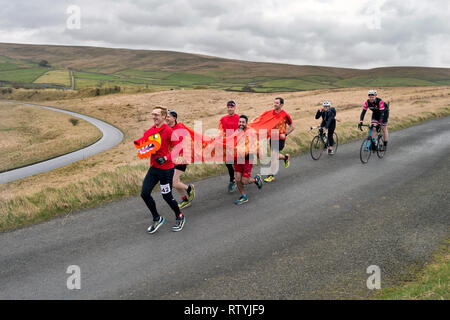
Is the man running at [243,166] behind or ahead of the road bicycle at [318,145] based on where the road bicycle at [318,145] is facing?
ahead

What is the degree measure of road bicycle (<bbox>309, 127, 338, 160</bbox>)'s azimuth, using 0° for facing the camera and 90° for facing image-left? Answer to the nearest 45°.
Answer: approximately 45°

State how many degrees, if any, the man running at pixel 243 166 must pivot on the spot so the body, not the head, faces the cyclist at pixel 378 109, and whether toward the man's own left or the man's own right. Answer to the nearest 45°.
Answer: approximately 180°

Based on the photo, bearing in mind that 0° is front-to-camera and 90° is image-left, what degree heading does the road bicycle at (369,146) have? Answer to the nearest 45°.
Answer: approximately 45°

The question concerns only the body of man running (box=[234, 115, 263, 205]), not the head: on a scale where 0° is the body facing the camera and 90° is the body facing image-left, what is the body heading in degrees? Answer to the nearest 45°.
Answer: approximately 45°

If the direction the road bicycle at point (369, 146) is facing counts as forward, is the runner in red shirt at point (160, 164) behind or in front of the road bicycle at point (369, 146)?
in front

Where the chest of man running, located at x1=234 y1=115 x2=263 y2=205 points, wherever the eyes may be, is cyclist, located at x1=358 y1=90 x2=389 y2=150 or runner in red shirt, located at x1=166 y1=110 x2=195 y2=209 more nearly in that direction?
the runner in red shirt

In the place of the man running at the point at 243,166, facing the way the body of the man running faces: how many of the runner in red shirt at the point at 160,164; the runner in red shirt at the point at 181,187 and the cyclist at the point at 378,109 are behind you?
1

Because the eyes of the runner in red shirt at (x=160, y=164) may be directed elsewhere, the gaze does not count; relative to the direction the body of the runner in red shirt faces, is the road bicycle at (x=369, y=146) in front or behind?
behind
